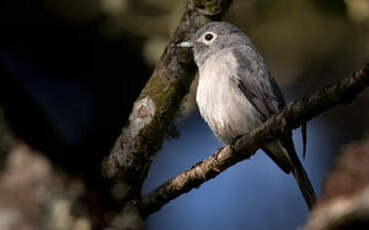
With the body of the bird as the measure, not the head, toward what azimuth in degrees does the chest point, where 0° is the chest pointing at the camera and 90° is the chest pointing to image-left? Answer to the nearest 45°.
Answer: approximately 45°

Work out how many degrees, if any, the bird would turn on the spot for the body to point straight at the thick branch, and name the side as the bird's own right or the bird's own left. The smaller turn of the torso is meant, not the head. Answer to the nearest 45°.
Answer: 0° — it already faces it
